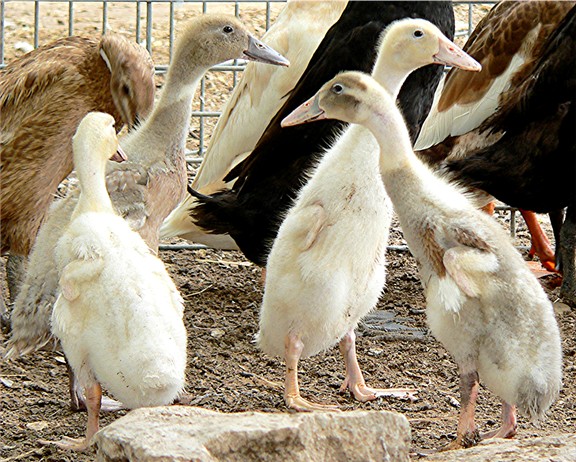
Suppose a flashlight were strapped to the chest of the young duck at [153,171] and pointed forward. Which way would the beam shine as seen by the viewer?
to the viewer's right

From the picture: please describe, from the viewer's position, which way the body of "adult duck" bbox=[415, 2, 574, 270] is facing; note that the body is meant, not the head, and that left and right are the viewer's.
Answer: facing to the right of the viewer

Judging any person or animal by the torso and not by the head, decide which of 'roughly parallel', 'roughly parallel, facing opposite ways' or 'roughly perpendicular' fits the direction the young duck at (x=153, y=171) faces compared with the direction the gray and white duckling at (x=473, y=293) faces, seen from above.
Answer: roughly parallel, facing opposite ways

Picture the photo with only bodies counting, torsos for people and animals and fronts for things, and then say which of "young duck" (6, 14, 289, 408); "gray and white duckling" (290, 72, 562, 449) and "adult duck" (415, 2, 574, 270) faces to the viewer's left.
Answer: the gray and white duckling

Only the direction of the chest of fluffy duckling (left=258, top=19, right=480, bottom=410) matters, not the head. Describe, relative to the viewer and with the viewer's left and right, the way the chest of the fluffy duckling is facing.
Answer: facing to the right of the viewer

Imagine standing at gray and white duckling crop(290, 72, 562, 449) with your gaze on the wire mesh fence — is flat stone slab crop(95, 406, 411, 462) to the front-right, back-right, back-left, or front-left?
back-left

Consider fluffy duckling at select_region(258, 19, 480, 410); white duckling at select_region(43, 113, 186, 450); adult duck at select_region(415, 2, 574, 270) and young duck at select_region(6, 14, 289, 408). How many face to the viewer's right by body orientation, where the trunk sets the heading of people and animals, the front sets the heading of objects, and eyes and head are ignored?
3

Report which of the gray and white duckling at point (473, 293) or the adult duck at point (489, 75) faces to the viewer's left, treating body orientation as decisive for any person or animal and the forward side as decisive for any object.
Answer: the gray and white duckling

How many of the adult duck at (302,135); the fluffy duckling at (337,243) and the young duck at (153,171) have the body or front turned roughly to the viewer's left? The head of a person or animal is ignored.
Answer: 0

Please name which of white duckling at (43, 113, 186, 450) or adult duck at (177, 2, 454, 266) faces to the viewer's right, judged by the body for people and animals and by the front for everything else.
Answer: the adult duck

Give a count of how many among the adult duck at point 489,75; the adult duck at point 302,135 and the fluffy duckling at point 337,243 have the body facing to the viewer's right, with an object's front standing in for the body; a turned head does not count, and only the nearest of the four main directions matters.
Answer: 3

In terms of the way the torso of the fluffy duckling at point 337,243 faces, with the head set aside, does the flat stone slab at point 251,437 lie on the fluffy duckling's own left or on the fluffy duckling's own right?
on the fluffy duckling's own right

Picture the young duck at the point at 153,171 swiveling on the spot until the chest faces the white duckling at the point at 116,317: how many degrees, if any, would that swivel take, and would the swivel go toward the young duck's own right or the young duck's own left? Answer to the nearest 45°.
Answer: approximately 90° to the young duck's own right

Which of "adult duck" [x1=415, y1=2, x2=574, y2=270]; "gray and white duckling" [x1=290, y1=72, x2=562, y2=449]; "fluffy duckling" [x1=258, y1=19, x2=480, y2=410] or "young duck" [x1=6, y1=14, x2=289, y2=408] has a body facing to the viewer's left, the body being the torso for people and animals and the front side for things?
the gray and white duckling

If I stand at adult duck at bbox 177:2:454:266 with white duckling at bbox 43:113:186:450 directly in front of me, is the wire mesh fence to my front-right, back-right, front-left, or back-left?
back-right

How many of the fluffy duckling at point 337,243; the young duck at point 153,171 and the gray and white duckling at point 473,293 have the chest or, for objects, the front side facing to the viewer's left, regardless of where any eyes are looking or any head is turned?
1

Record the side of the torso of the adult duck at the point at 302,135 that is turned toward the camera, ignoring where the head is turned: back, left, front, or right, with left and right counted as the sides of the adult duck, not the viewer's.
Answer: right

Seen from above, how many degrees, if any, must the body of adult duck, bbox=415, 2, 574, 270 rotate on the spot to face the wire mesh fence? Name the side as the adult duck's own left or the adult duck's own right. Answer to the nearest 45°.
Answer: approximately 135° to the adult duck's own left

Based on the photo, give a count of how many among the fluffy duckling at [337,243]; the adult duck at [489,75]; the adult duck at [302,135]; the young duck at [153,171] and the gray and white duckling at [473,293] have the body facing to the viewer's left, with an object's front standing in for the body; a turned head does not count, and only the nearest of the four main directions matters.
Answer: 1

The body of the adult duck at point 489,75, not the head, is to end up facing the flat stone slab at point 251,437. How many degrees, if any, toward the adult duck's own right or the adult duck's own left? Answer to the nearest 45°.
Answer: approximately 90° to the adult duck's own right

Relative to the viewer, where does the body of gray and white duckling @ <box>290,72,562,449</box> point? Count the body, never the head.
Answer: to the viewer's left
